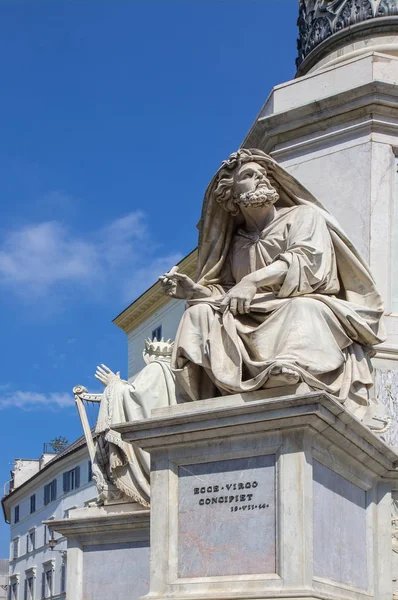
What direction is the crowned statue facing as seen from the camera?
to the viewer's left
